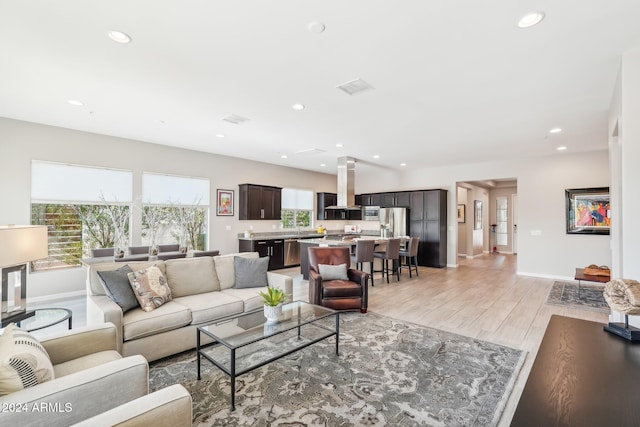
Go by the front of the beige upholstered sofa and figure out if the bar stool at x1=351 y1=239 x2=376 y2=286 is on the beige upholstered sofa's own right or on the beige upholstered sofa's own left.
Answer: on the beige upholstered sofa's own left

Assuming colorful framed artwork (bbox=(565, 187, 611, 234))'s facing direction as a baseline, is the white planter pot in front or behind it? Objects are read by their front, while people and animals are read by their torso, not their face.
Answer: in front

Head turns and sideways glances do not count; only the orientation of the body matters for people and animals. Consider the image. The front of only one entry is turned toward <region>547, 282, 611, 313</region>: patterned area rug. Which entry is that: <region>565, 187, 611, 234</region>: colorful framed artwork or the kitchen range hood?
the colorful framed artwork

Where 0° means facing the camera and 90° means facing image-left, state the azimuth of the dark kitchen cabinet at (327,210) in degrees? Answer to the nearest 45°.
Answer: approximately 0°

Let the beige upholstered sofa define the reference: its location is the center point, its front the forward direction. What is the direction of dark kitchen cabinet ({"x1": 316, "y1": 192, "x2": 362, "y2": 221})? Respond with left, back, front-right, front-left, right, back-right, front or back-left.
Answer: left

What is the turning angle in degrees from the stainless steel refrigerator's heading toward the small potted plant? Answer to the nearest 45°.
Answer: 0° — it already faces it

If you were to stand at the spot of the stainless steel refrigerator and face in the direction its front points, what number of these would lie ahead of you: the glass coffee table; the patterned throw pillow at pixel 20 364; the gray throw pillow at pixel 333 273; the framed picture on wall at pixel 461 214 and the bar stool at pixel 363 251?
4

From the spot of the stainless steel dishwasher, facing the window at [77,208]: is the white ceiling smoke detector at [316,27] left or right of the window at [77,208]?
left
